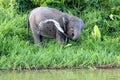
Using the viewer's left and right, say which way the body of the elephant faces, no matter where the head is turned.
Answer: facing to the right of the viewer
